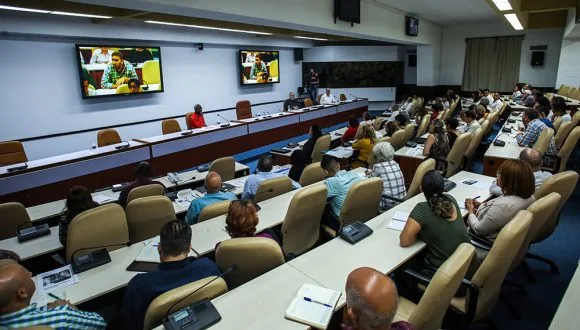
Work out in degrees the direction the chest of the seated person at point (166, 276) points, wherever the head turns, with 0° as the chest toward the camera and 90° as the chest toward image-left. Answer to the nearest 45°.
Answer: approximately 180°

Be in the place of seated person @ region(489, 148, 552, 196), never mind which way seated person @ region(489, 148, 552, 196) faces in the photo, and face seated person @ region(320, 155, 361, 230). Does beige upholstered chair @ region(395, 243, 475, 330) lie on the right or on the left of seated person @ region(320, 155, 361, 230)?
left

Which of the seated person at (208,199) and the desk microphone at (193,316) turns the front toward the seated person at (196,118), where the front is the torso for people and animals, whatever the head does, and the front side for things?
the seated person at (208,199)

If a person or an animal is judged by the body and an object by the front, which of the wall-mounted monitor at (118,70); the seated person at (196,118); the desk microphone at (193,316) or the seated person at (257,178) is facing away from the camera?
the seated person at (257,178)

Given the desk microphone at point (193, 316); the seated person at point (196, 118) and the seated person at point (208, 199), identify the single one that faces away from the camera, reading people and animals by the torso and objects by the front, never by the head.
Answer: the seated person at point (208, 199)

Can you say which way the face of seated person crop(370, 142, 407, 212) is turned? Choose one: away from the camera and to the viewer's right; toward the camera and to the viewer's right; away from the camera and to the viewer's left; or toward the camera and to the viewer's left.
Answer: away from the camera and to the viewer's left

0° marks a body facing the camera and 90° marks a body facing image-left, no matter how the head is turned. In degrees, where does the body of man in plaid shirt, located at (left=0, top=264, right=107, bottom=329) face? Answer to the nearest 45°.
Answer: approximately 225°

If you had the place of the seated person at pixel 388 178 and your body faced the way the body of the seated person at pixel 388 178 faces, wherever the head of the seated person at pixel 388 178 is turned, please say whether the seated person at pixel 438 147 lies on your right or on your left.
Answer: on your right

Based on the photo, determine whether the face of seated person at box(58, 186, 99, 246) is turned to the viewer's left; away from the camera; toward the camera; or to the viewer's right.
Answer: away from the camera

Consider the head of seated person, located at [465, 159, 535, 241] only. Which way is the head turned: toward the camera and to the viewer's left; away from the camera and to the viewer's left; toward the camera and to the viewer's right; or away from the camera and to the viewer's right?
away from the camera and to the viewer's left

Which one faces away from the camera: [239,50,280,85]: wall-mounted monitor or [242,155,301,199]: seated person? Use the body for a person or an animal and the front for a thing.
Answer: the seated person

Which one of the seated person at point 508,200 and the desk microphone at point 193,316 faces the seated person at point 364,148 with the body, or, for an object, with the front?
the seated person at point 508,200

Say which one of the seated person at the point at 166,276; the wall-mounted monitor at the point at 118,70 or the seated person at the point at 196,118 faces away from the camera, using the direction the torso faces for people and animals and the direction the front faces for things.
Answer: the seated person at the point at 166,276

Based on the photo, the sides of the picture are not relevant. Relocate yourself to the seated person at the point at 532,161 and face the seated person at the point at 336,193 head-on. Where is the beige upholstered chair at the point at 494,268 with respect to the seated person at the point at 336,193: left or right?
left
